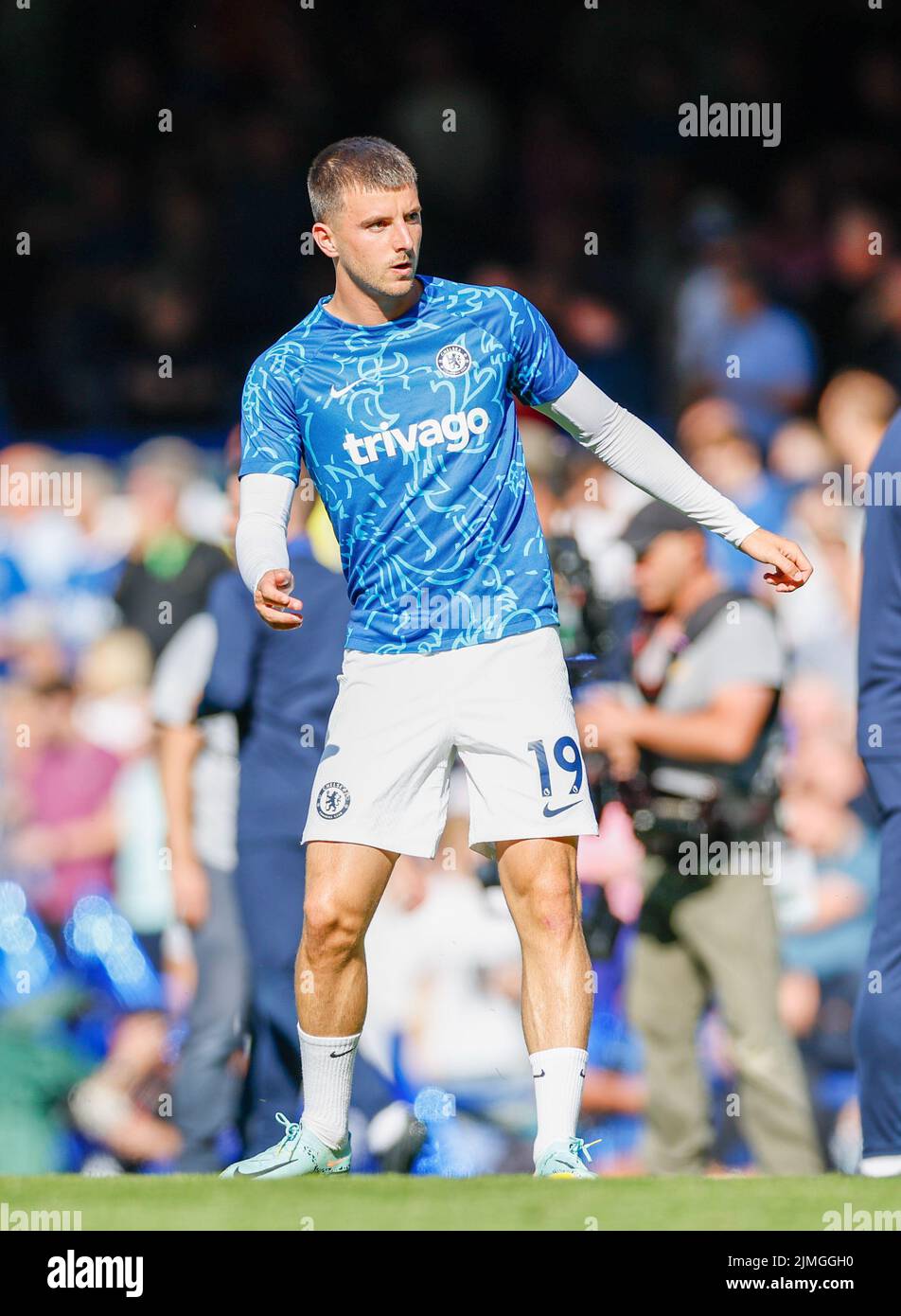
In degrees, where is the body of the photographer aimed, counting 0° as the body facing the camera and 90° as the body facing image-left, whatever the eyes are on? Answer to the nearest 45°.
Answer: approximately 45°

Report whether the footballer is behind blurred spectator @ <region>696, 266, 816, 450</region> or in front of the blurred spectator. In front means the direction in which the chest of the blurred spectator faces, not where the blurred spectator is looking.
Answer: in front

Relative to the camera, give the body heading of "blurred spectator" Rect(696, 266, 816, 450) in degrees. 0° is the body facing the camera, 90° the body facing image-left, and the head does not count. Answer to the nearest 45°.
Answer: approximately 45°

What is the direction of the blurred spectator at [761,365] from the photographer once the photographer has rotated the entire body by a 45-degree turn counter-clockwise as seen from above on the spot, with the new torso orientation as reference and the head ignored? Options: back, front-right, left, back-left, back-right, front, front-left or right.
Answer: back

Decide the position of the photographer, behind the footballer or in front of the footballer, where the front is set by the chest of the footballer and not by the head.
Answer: behind

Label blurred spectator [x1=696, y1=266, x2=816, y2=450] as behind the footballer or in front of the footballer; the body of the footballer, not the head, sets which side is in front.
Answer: behind
